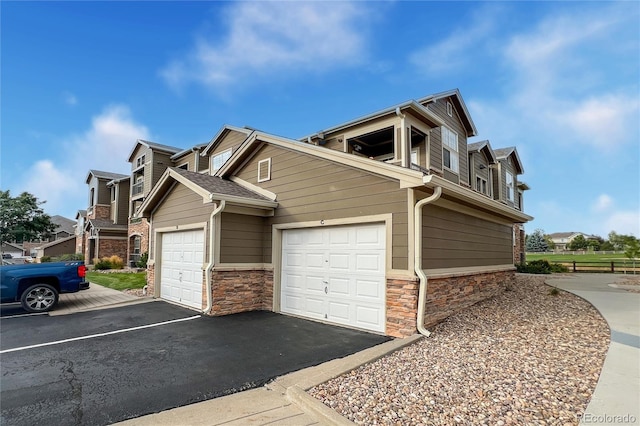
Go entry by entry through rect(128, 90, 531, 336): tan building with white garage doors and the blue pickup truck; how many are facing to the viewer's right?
0

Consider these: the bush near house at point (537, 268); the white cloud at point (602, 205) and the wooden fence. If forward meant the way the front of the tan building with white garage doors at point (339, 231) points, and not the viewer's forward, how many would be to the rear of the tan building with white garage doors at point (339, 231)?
3

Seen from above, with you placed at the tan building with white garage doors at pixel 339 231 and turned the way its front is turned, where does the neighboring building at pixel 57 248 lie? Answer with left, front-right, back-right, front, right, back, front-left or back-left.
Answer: right

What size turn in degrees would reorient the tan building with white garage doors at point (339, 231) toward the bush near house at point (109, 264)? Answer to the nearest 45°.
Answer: approximately 90° to its right

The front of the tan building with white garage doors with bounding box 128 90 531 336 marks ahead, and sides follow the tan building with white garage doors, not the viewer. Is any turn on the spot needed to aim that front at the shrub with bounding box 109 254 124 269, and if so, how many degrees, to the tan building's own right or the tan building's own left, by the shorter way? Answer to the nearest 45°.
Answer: approximately 90° to the tan building's own right

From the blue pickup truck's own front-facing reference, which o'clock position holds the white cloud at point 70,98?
The white cloud is roughly at 3 o'clock from the blue pickup truck.

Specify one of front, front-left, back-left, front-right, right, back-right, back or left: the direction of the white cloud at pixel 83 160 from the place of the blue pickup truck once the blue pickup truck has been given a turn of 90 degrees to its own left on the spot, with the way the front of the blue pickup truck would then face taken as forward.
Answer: back

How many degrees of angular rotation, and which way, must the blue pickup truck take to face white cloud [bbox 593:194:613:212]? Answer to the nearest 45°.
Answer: approximately 180°

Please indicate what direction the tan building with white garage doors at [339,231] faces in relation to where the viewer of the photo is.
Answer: facing the viewer and to the left of the viewer

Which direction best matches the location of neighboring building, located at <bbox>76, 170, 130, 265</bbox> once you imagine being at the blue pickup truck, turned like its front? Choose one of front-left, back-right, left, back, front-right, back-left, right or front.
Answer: right

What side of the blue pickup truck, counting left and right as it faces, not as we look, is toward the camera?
left

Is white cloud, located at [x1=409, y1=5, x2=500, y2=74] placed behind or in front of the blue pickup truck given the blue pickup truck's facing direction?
behind
